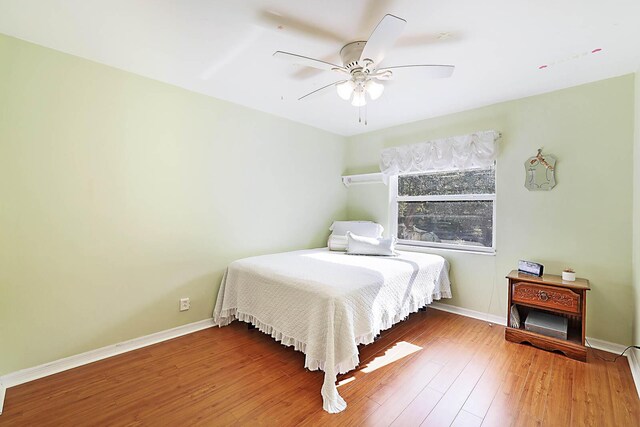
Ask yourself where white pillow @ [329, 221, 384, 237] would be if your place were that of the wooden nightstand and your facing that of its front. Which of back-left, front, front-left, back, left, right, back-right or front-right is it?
right

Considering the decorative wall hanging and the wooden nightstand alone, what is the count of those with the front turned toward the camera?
2

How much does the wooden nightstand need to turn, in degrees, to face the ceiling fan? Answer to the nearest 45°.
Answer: approximately 45° to its right

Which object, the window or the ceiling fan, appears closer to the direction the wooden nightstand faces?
the ceiling fan

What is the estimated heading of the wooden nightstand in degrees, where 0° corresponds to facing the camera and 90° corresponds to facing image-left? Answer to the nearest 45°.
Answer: approximately 0°

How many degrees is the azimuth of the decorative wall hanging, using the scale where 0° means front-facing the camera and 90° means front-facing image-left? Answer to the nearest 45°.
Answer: approximately 0°

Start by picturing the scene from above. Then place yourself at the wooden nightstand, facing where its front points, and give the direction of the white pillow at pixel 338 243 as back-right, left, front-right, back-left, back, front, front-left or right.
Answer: right

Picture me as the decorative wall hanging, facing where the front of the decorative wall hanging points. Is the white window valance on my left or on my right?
on my right

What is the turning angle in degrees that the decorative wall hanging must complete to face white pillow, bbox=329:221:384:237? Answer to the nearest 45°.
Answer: approximately 90° to its right

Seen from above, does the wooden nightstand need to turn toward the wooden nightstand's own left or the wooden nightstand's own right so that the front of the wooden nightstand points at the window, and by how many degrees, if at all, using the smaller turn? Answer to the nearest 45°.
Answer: approximately 135° to the wooden nightstand's own right
